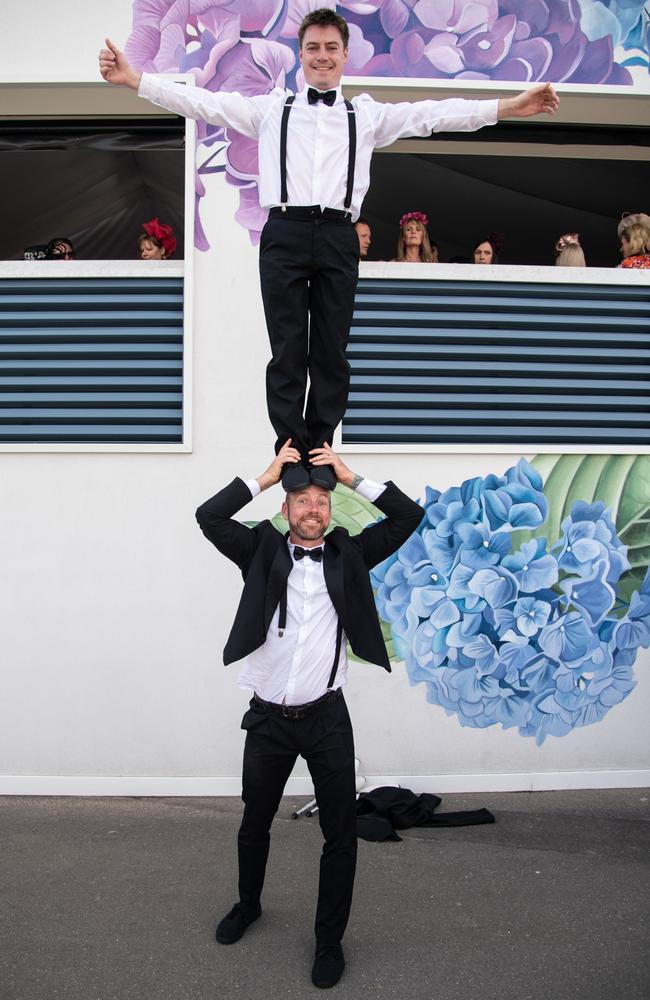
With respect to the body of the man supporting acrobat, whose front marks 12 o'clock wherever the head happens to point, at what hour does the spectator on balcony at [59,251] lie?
The spectator on balcony is roughly at 5 o'clock from the man supporting acrobat.

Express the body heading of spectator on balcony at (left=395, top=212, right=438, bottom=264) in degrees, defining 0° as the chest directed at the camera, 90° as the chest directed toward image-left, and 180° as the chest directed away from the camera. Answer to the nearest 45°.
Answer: approximately 0°

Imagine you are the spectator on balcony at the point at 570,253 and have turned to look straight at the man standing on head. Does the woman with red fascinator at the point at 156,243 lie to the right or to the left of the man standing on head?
right

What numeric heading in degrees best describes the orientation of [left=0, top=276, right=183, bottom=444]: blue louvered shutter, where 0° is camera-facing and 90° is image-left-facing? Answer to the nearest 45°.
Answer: approximately 0°

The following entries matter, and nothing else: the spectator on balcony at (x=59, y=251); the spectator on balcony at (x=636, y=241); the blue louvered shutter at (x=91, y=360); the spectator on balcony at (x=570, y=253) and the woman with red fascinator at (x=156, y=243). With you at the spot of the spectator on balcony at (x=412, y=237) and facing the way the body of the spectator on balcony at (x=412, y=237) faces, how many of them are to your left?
2

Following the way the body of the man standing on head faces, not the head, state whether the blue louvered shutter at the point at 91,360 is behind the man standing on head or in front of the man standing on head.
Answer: behind

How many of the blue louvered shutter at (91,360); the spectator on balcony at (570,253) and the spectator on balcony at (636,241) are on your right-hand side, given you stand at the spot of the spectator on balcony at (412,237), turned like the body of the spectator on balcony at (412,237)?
1

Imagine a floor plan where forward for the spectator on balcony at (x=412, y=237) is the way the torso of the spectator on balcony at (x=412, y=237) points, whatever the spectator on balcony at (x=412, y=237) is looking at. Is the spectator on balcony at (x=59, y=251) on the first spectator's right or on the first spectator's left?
on the first spectator's right
